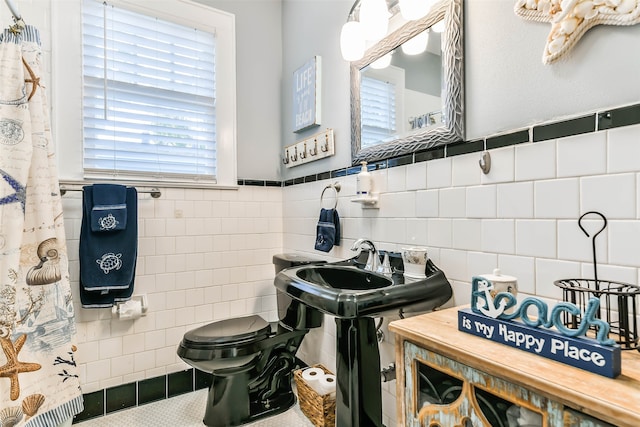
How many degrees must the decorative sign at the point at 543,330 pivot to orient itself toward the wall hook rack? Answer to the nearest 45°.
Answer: approximately 90° to its right

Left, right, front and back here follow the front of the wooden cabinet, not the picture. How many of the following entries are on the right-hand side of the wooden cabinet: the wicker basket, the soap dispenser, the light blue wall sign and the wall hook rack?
4

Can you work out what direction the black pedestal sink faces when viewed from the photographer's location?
facing the viewer and to the left of the viewer

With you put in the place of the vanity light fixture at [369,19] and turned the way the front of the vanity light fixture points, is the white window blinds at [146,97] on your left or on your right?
on your right

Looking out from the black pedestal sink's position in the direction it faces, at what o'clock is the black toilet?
The black toilet is roughly at 3 o'clock from the black pedestal sink.

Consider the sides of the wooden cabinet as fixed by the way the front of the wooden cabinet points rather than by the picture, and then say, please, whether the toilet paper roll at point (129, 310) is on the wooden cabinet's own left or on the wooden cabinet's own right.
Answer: on the wooden cabinet's own right

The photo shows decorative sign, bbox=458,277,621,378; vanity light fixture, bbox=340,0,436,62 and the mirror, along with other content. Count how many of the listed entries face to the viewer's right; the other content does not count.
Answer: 0

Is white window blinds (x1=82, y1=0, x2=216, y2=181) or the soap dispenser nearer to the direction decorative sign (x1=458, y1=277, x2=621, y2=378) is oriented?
the white window blinds
